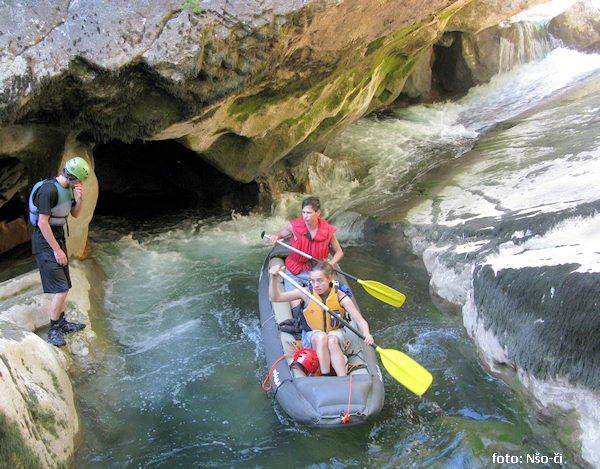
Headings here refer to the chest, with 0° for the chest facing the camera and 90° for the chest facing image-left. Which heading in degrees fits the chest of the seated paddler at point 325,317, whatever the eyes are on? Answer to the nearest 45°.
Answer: approximately 0°

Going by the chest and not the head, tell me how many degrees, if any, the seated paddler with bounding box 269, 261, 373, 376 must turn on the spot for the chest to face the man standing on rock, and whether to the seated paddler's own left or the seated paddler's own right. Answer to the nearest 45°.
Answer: approximately 90° to the seated paddler's own right

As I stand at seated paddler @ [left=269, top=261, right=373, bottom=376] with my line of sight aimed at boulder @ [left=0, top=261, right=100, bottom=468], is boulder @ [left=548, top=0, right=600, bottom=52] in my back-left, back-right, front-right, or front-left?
back-right

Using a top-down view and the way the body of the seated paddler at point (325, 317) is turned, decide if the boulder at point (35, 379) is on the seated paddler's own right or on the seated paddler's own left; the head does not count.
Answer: on the seated paddler's own right

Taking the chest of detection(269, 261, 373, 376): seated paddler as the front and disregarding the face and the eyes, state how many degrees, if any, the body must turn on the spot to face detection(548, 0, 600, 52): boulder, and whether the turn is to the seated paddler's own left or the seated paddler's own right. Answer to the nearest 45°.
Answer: approximately 135° to the seated paddler's own left
